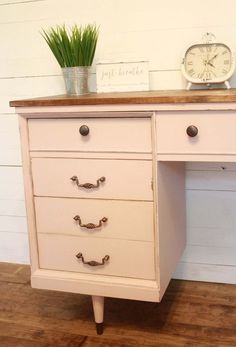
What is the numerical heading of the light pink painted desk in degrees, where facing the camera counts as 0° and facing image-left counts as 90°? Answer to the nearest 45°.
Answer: approximately 0°

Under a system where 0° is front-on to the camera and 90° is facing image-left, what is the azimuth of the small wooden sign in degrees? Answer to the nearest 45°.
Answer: approximately 0°
